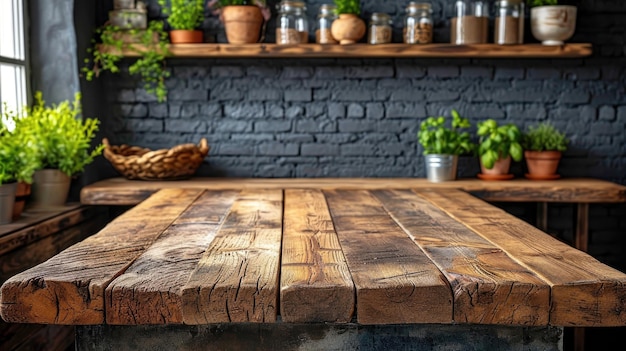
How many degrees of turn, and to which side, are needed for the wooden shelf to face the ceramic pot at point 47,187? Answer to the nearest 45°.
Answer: approximately 90° to its right

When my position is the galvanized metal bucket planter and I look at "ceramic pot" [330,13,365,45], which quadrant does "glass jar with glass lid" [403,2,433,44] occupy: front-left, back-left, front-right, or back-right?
front-right

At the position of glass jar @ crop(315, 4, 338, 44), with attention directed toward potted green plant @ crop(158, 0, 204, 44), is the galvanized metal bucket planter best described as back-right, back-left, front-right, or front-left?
back-left

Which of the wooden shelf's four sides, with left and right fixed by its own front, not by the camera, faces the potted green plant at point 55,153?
right

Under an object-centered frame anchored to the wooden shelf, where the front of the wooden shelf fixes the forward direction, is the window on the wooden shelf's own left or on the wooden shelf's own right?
on the wooden shelf's own right

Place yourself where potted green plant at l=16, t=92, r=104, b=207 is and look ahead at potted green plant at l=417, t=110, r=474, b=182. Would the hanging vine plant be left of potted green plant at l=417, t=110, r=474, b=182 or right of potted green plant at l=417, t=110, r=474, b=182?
left

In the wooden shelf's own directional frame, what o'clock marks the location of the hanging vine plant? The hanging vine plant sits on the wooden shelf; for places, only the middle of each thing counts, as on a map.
The hanging vine plant is roughly at 3 o'clock from the wooden shelf.

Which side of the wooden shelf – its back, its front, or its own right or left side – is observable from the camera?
front
